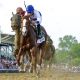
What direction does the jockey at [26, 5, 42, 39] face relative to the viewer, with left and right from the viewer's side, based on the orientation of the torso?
facing the viewer and to the left of the viewer
